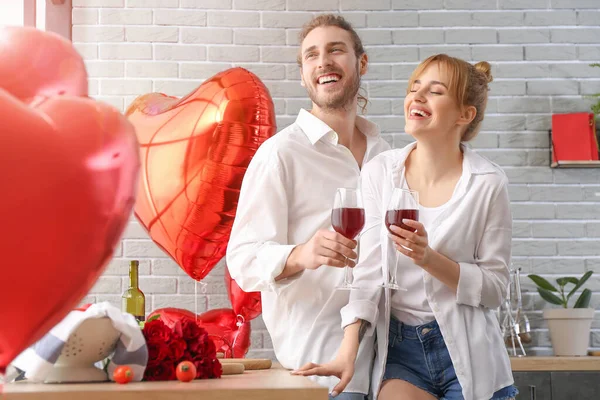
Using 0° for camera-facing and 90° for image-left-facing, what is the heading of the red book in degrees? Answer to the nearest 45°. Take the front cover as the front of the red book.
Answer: approximately 0°

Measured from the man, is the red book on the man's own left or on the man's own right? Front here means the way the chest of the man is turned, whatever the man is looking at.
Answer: on the man's own left

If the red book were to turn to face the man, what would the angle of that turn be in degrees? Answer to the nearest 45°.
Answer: approximately 45° to its right

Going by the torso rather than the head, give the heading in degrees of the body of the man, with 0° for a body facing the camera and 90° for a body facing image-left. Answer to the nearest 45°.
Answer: approximately 315°

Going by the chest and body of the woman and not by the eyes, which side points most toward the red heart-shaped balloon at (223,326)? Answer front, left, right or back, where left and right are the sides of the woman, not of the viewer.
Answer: right

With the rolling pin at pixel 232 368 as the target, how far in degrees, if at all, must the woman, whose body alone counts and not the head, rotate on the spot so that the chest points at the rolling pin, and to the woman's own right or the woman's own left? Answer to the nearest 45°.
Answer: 0° — they already face it

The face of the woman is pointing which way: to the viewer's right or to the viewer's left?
to the viewer's left

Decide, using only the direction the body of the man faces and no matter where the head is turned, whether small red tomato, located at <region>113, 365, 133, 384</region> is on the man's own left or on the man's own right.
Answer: on the man's own right
